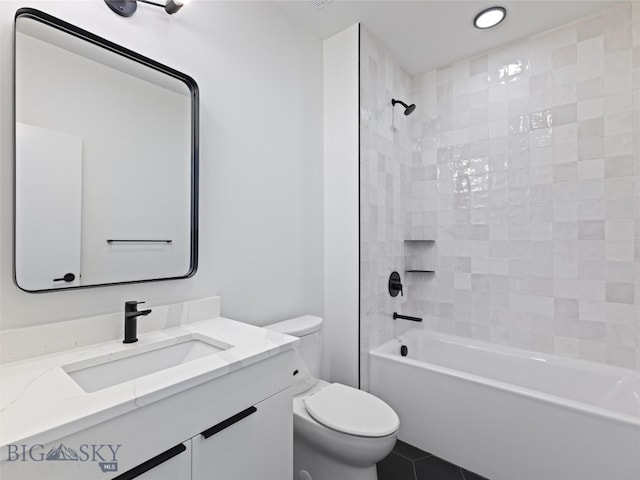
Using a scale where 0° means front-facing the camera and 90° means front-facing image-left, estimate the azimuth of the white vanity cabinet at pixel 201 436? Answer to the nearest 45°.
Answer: approximately 315°

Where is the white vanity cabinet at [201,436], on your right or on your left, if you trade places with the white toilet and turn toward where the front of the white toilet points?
on your right

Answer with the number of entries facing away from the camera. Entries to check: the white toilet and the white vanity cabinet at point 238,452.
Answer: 0

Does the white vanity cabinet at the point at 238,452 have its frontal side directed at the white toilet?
no

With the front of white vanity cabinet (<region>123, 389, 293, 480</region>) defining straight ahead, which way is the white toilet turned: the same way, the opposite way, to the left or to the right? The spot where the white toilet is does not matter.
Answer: the same way

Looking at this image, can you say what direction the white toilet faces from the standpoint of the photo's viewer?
facing the viewer and to the right of the viewer

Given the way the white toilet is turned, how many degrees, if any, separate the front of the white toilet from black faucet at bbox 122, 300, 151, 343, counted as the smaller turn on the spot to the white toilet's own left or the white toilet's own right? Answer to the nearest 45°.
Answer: approximately 90° to the white toilet's own right

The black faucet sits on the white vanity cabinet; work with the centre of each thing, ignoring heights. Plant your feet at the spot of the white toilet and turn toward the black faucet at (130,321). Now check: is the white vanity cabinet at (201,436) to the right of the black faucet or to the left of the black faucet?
left

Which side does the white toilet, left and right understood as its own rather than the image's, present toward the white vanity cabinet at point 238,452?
right

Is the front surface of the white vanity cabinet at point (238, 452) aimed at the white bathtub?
no

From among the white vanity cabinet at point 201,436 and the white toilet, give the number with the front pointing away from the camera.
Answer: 0

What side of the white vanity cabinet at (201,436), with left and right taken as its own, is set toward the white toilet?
left
